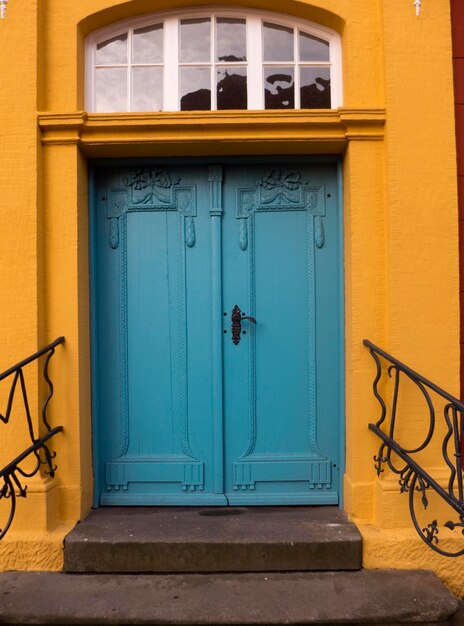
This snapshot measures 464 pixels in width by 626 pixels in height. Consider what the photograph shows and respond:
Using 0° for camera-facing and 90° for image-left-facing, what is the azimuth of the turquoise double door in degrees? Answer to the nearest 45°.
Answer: approximately 0°

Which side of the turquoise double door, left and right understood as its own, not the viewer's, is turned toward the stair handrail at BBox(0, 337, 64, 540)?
right

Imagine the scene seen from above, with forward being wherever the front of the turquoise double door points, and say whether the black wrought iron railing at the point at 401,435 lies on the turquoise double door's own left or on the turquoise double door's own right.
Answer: on the turquoise double door's own left

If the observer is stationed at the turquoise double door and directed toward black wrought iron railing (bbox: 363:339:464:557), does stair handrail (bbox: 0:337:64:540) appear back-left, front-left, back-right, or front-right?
back-right
